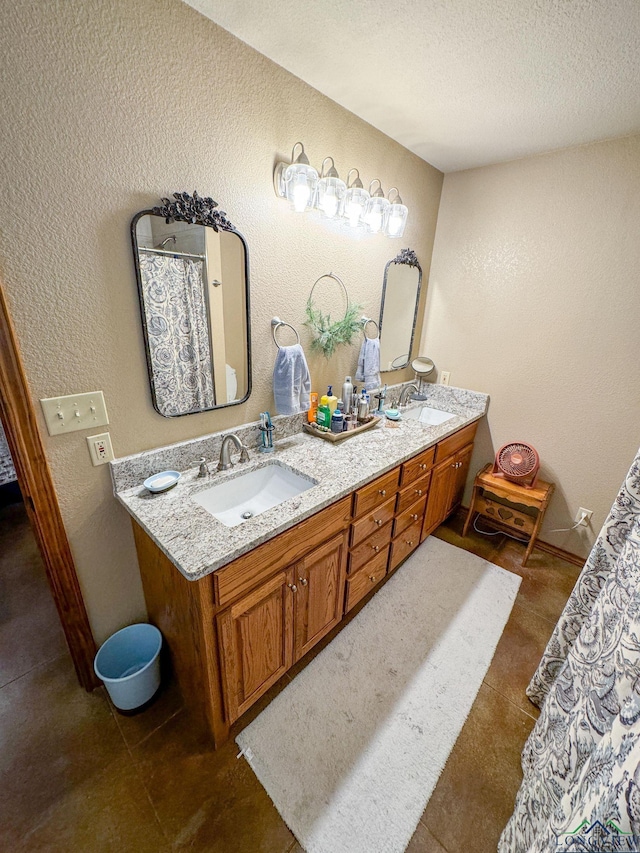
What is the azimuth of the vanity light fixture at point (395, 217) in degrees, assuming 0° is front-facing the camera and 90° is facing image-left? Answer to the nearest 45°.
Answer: approximately 315°

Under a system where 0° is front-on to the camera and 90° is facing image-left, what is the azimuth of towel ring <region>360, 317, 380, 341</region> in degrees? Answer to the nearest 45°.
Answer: approximately 315°

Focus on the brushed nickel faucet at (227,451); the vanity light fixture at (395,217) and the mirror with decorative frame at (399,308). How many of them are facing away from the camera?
0

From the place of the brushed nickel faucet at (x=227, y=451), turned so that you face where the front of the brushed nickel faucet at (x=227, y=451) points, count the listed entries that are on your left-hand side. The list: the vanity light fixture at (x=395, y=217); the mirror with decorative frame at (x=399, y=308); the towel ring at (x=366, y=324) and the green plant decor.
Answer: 4

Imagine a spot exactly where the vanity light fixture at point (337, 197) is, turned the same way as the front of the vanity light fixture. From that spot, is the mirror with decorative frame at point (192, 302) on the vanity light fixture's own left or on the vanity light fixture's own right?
on the vanity light fixture's own right

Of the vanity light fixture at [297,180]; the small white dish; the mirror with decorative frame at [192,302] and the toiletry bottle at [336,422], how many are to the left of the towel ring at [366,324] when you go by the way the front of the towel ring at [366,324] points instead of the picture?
0

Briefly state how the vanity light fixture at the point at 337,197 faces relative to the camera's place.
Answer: facing the viewer and to the right of the viewer

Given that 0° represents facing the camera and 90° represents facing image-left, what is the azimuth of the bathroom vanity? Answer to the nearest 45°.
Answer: approximately 315°

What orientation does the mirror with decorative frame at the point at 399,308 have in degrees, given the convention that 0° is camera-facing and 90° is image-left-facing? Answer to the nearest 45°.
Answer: approximately 315°

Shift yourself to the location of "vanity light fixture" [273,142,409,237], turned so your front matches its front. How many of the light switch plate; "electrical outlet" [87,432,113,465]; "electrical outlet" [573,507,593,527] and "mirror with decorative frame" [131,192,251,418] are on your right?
3

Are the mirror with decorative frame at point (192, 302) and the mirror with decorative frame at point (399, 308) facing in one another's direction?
no

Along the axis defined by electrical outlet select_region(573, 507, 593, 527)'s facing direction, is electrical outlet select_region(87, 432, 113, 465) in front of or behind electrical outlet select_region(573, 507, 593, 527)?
in front

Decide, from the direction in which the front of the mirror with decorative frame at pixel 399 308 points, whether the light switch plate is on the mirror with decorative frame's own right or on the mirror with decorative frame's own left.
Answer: on the mirror with decorative frame's own right

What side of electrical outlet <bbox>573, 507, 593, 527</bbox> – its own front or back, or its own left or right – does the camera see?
front

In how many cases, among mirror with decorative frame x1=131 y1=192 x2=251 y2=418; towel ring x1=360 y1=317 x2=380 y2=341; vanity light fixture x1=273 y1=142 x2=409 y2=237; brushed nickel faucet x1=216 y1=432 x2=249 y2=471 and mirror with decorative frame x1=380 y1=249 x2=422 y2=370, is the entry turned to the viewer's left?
0

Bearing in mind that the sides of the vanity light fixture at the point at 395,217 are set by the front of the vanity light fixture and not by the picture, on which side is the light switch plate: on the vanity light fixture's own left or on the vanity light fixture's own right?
on the vanity light fixture's own right

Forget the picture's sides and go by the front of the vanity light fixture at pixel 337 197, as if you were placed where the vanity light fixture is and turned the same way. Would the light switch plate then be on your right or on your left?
on your right

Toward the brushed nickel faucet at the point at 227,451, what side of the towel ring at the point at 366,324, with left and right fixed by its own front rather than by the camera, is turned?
right
